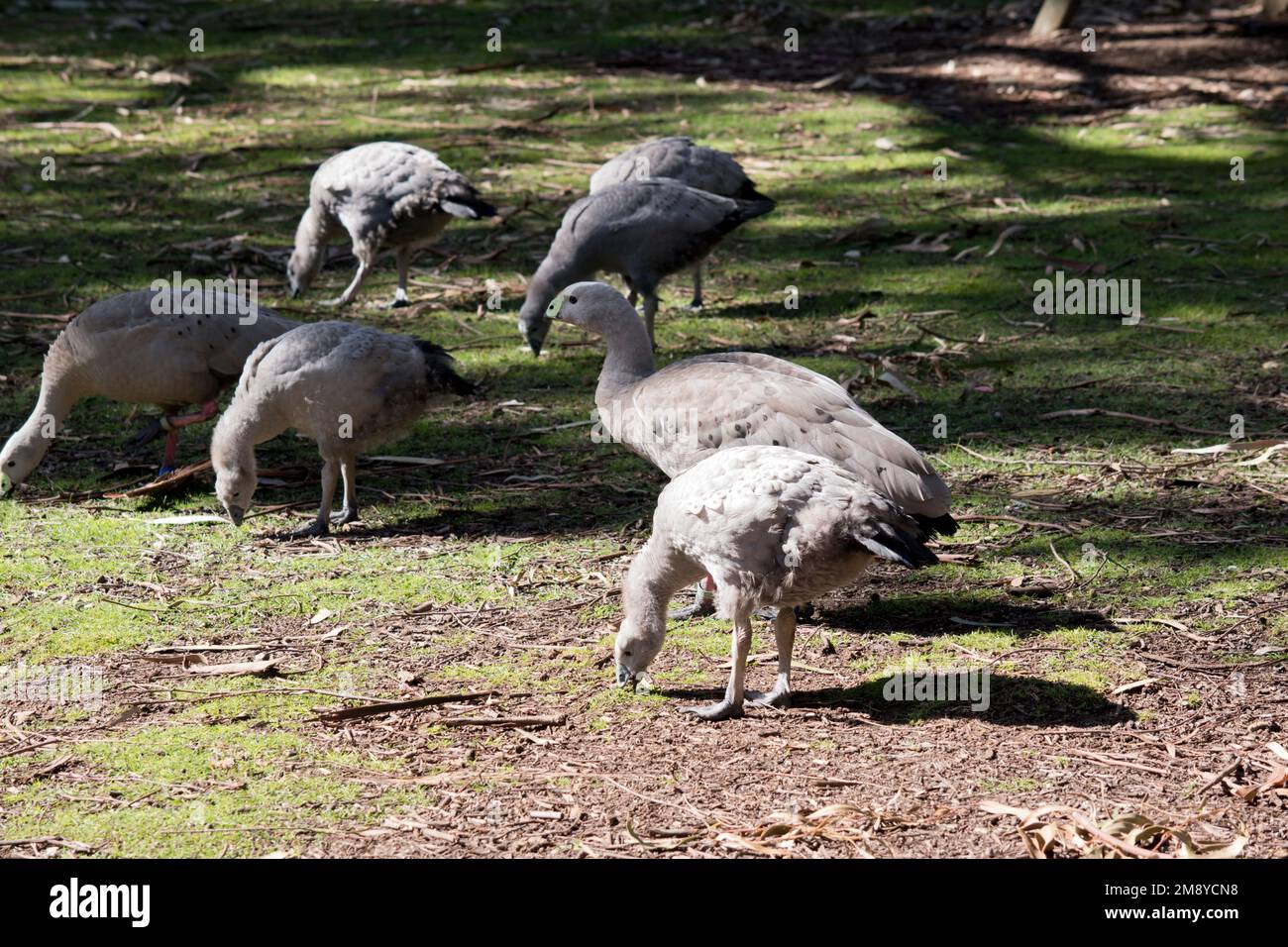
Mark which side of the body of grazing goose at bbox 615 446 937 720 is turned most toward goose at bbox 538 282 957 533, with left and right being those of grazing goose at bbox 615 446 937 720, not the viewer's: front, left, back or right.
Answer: right

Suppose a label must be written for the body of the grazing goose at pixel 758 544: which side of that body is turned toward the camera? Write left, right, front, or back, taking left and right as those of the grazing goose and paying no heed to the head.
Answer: left

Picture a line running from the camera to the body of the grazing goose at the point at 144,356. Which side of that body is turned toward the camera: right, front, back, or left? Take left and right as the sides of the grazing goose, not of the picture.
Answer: left

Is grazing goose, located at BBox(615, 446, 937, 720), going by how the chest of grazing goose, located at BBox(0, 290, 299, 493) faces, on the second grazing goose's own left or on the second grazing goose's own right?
on the second grazing goose's own left

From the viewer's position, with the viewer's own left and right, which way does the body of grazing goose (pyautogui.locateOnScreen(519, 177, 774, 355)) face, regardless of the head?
facing to the left of the viewer

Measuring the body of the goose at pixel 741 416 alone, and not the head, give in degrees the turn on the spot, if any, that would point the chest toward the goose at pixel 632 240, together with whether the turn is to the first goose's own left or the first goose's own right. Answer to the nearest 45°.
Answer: approximately 90° to the first goose's own right

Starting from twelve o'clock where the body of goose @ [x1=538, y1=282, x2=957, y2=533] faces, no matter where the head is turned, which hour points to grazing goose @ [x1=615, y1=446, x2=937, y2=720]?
grazing goose @ [x1=615, y1=446, x2=937, y2=720] is roughly at 9 o'clock from goose @ [x1=538, y1=282, x2=957, y2=533].

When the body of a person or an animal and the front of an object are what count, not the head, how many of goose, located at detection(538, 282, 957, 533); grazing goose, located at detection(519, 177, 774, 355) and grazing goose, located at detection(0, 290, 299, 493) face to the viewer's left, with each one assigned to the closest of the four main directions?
3

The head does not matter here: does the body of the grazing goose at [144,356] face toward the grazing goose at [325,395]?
no

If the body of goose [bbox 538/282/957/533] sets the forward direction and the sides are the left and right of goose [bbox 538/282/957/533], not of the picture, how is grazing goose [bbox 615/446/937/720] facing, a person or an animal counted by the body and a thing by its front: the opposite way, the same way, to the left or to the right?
the same way

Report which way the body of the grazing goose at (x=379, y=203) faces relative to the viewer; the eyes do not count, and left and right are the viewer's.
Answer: facing to the left of the viewer

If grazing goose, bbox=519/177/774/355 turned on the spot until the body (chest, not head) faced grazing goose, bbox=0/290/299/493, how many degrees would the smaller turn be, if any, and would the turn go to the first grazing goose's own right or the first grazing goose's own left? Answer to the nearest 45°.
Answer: approximately 45° to the first grazing goose's own left

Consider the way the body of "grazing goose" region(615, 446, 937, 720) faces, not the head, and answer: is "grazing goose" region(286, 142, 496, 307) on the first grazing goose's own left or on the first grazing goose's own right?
on the first grazing goose's own right

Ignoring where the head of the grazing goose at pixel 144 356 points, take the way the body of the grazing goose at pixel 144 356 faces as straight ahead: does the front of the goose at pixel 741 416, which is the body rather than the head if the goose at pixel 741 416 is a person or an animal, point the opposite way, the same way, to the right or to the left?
the same way

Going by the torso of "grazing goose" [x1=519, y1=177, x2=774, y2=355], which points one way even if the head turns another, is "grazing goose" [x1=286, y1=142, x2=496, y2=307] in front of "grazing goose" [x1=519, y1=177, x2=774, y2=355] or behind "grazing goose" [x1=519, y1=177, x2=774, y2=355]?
in front

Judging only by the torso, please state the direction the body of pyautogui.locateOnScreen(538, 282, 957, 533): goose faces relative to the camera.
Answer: to the viewer's left
